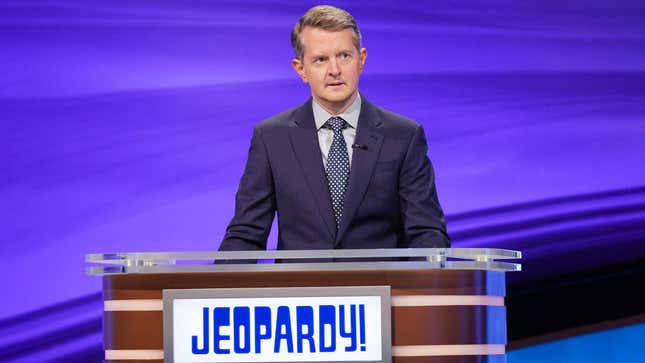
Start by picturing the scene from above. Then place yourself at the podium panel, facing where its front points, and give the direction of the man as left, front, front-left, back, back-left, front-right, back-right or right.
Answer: back

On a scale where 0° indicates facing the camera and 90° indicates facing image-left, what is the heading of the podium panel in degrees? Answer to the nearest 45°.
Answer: approximately 0°

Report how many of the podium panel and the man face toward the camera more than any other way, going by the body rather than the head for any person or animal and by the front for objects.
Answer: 2

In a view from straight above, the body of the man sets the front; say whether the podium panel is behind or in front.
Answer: in front
